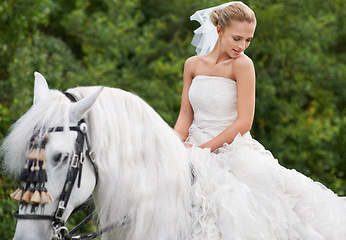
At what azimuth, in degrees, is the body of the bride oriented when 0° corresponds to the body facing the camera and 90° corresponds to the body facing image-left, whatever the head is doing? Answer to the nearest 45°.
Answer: approximately 45°

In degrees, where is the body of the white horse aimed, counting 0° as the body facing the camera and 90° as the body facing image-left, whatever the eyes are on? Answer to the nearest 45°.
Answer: approximately 45°
